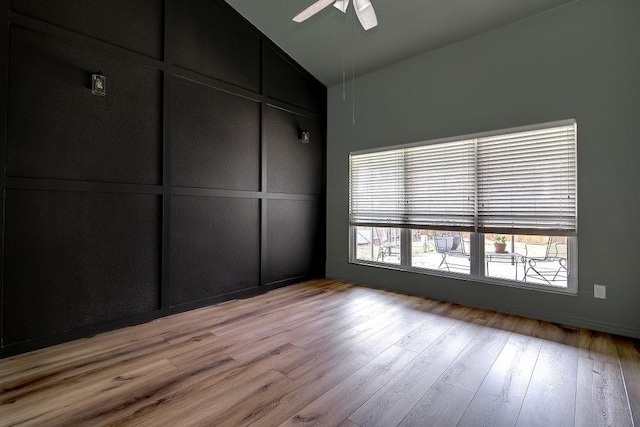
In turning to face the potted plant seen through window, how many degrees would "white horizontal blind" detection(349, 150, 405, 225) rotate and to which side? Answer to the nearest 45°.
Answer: approximately 90° to its left

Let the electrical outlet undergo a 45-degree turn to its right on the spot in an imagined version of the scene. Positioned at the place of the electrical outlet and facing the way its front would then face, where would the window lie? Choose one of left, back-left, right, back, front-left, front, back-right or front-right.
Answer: front-right

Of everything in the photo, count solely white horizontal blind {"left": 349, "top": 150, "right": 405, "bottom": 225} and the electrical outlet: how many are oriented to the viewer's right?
0

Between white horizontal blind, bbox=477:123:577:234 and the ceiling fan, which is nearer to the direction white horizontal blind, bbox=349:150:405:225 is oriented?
the ceiling fan

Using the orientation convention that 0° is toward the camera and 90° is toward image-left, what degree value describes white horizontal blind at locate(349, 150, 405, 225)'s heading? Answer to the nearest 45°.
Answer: approximately 45°

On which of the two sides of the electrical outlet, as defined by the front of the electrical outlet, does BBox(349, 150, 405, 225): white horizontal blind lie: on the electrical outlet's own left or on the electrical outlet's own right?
on the electrical outlet's own right

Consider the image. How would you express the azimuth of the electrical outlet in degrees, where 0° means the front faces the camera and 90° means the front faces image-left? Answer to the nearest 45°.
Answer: approximately 0°

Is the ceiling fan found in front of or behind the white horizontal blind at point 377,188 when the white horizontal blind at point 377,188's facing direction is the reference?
in front
